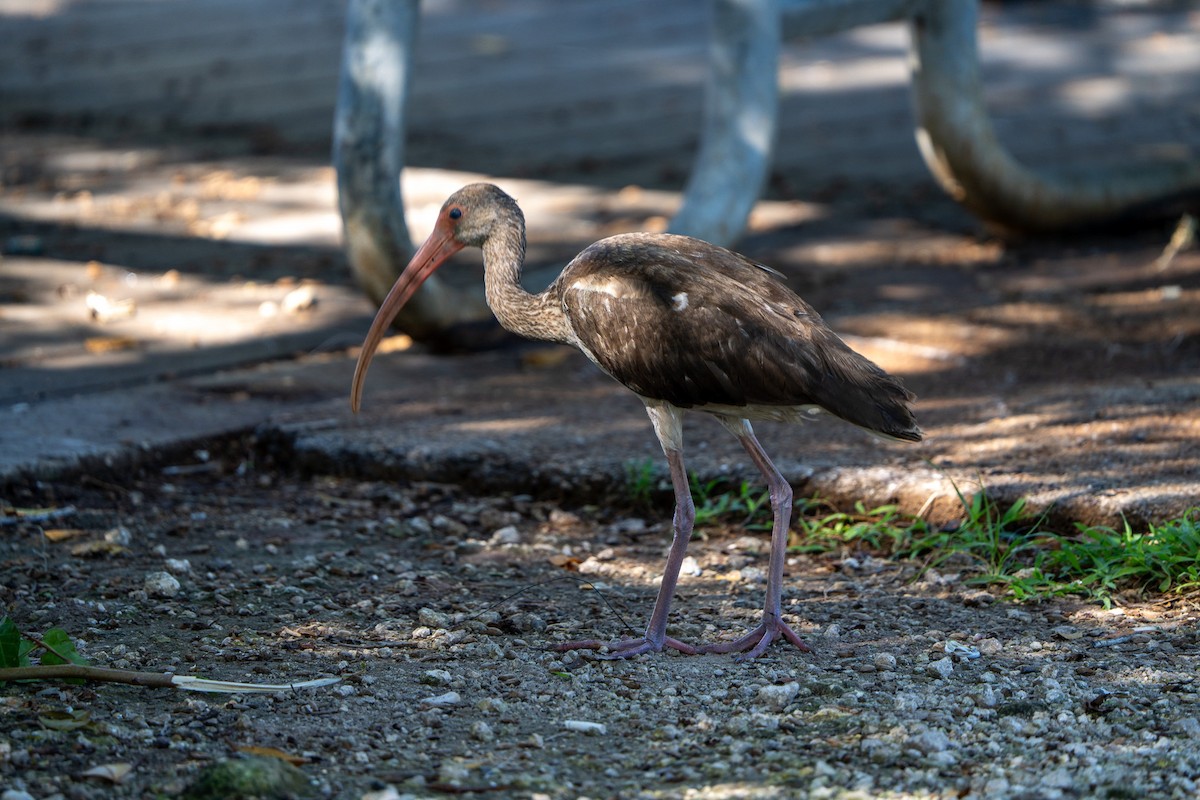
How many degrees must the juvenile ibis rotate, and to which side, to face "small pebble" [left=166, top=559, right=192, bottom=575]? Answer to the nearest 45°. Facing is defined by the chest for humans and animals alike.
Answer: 0° — it already faces it

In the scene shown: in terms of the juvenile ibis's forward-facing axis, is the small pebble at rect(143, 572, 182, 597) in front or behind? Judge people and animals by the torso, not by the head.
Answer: in front

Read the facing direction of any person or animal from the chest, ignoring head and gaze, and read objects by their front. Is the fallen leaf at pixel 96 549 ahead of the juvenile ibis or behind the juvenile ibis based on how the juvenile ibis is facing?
ahead

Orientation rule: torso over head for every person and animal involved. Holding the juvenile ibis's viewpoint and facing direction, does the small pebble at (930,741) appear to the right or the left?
on its left

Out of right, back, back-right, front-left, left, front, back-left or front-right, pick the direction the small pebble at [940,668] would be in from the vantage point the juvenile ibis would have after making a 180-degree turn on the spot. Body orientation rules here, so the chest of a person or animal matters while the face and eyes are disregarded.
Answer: front-right

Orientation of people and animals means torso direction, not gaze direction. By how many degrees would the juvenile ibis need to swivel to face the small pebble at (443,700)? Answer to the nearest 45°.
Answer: approximately 45° to its left

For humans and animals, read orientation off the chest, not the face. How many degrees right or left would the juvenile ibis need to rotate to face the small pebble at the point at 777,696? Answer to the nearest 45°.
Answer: approximately 90° to its left

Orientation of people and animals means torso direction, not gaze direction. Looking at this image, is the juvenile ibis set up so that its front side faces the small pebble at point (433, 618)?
yes

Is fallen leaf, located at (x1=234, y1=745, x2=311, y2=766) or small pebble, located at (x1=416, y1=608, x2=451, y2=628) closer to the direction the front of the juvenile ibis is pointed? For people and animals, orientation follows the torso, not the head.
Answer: the small pebble

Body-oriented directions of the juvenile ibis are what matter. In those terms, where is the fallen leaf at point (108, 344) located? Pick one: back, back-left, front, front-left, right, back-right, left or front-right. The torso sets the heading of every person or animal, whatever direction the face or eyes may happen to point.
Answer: front-right

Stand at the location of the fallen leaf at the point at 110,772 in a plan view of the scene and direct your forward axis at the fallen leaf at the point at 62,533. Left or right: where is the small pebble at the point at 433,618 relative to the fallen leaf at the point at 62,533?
right

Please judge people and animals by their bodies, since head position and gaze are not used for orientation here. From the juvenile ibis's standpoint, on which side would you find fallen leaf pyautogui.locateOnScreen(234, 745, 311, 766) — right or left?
on its left

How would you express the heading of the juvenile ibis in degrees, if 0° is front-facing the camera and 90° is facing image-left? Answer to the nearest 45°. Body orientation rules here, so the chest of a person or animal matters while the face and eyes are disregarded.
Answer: approximately 90°
